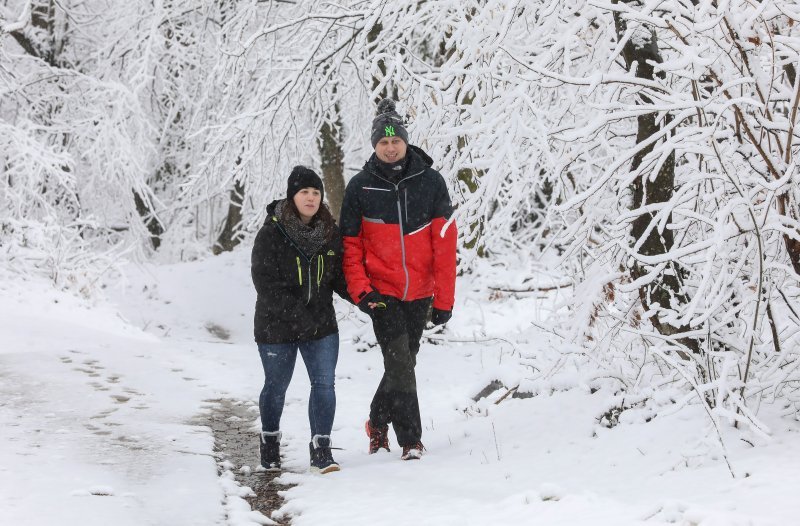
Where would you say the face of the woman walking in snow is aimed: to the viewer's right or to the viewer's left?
to the viewer's right

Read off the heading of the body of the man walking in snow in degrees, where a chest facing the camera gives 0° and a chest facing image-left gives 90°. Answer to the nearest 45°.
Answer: approximately 0°

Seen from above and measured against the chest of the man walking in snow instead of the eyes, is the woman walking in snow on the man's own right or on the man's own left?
on the man's own right
